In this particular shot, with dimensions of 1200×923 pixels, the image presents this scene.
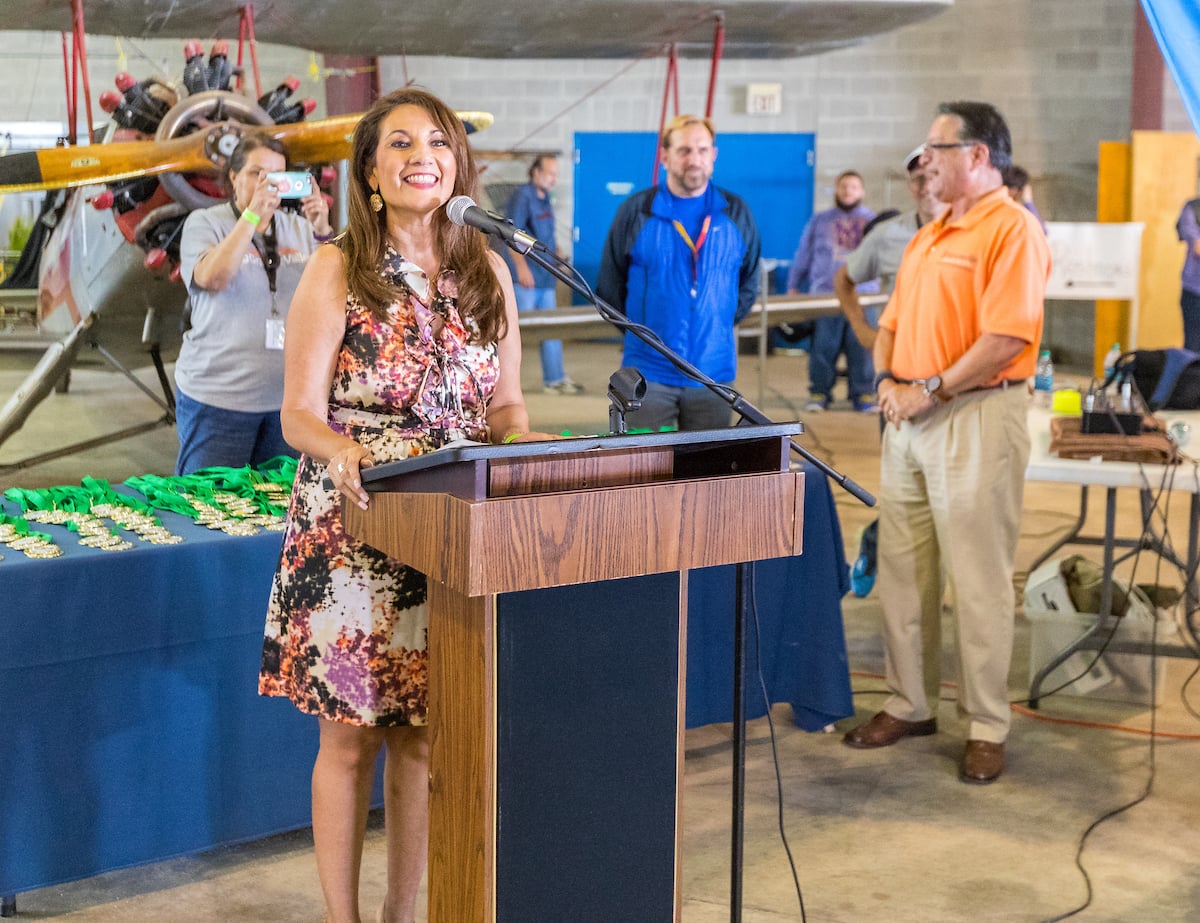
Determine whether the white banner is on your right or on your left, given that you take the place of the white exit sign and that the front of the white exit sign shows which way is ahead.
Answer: on your left

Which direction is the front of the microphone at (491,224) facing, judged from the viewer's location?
facing to the left of the viewer

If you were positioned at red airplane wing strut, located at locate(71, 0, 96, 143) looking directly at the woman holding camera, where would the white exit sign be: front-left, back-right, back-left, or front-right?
back-left

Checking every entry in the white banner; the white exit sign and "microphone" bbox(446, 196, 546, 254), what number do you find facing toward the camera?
2

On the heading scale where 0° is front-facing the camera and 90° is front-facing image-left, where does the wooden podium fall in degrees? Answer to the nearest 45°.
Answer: approximately 315°

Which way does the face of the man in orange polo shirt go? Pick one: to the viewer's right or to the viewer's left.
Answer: to the viewer's left

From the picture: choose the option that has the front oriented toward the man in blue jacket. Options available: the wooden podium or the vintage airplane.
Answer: the vintage airplane

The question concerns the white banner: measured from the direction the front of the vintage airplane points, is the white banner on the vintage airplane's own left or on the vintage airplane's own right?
on the vintage airplane's own left

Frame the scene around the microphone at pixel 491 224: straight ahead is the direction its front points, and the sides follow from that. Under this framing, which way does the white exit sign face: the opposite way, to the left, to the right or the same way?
to the left
